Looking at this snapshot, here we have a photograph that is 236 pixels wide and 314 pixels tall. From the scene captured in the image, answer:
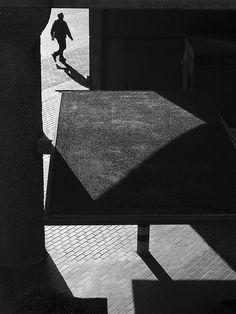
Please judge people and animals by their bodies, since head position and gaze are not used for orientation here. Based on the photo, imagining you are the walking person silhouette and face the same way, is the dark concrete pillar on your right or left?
on your right

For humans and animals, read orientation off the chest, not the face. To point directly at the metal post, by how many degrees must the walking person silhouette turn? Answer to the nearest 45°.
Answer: approximately 45° to its right

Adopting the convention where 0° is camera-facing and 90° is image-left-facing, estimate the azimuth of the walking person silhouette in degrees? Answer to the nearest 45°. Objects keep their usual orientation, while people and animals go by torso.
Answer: approximately 315°
